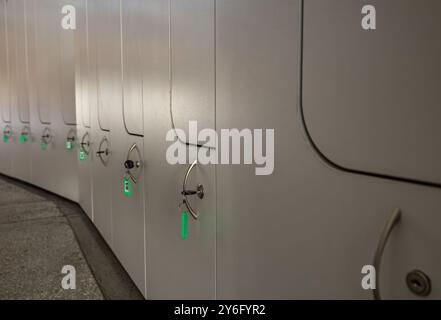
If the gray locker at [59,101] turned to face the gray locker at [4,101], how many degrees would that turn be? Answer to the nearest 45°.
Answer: approximately 135° to its right

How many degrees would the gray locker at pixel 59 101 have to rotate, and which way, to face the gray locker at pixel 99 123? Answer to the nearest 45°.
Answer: approximately 45° to its left

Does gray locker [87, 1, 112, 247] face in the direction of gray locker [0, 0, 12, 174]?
no

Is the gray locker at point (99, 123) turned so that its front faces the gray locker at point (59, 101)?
no

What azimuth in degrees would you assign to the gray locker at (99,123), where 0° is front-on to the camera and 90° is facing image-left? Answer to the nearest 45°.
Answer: approximately 90°

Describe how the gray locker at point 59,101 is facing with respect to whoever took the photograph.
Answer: facing the viewer and to the left of the viewer

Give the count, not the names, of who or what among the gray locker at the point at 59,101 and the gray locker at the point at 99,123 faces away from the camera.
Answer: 0
